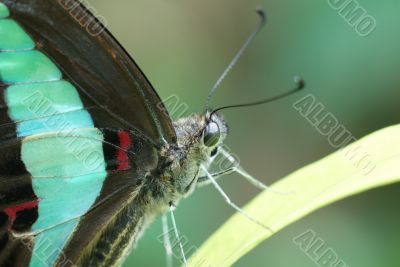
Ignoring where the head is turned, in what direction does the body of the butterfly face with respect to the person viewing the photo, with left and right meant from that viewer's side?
facing to the right of the viewer
